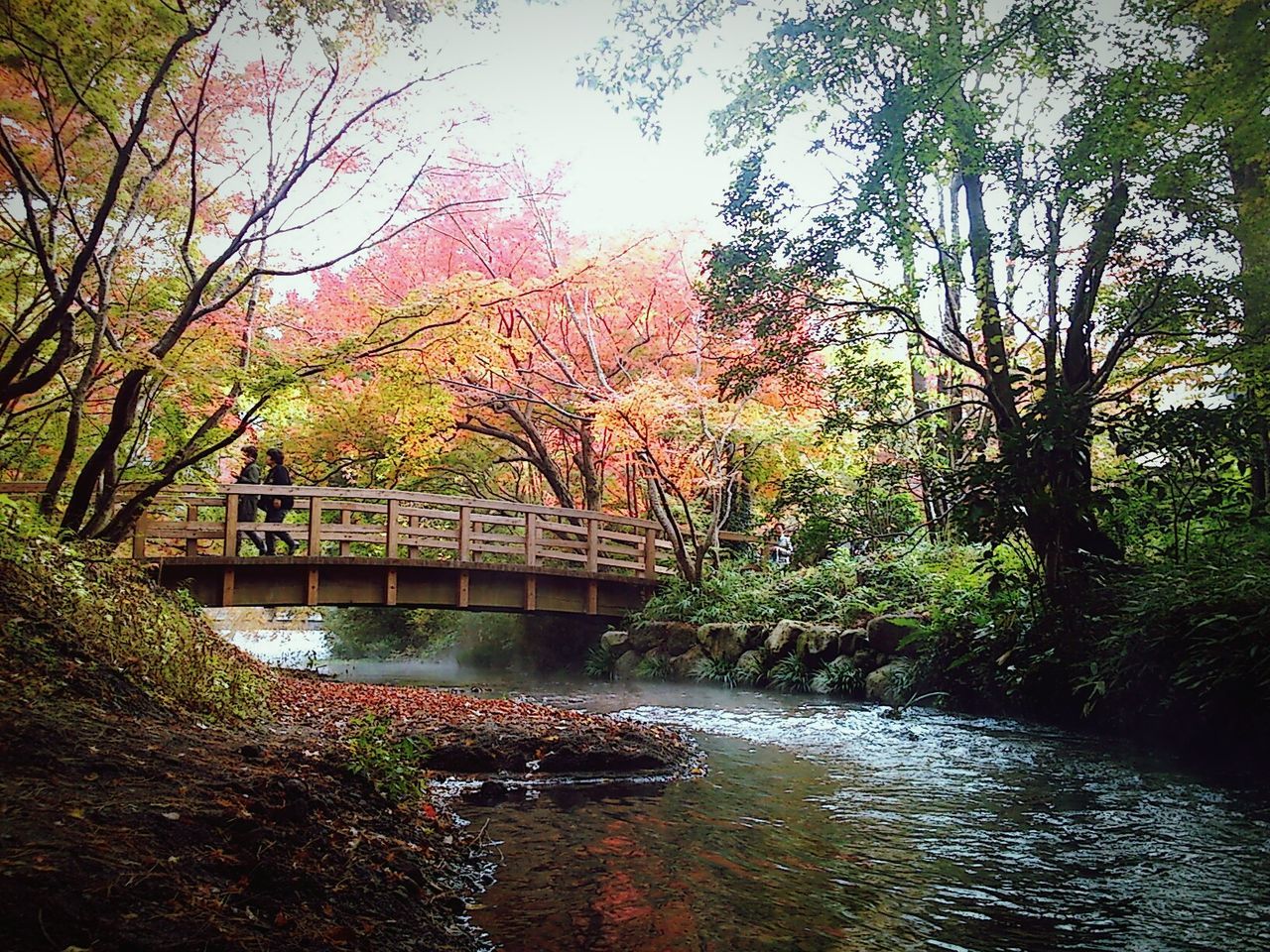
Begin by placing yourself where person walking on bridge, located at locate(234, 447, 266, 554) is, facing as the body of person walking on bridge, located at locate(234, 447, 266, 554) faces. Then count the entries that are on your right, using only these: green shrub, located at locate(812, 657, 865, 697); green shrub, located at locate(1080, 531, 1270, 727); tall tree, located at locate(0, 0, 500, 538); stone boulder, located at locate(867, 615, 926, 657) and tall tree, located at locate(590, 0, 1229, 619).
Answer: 0

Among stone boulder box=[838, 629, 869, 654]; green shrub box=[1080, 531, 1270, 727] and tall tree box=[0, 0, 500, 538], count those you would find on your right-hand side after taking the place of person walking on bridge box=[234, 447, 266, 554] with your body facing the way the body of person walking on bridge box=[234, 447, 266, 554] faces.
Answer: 0
